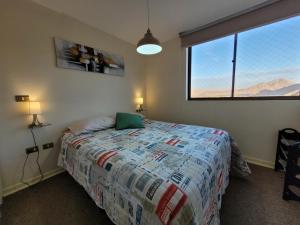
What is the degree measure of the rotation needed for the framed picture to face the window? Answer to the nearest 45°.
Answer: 0° — it already faces it

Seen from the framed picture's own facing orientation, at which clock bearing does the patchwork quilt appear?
The patchwork quilt is roughly at 1 o'clock from the framed picture.

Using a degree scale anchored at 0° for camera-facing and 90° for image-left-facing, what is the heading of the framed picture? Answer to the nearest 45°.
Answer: approximately 315°

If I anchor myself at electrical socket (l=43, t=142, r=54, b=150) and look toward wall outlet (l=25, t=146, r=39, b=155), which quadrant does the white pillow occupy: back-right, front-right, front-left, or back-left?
back-left
